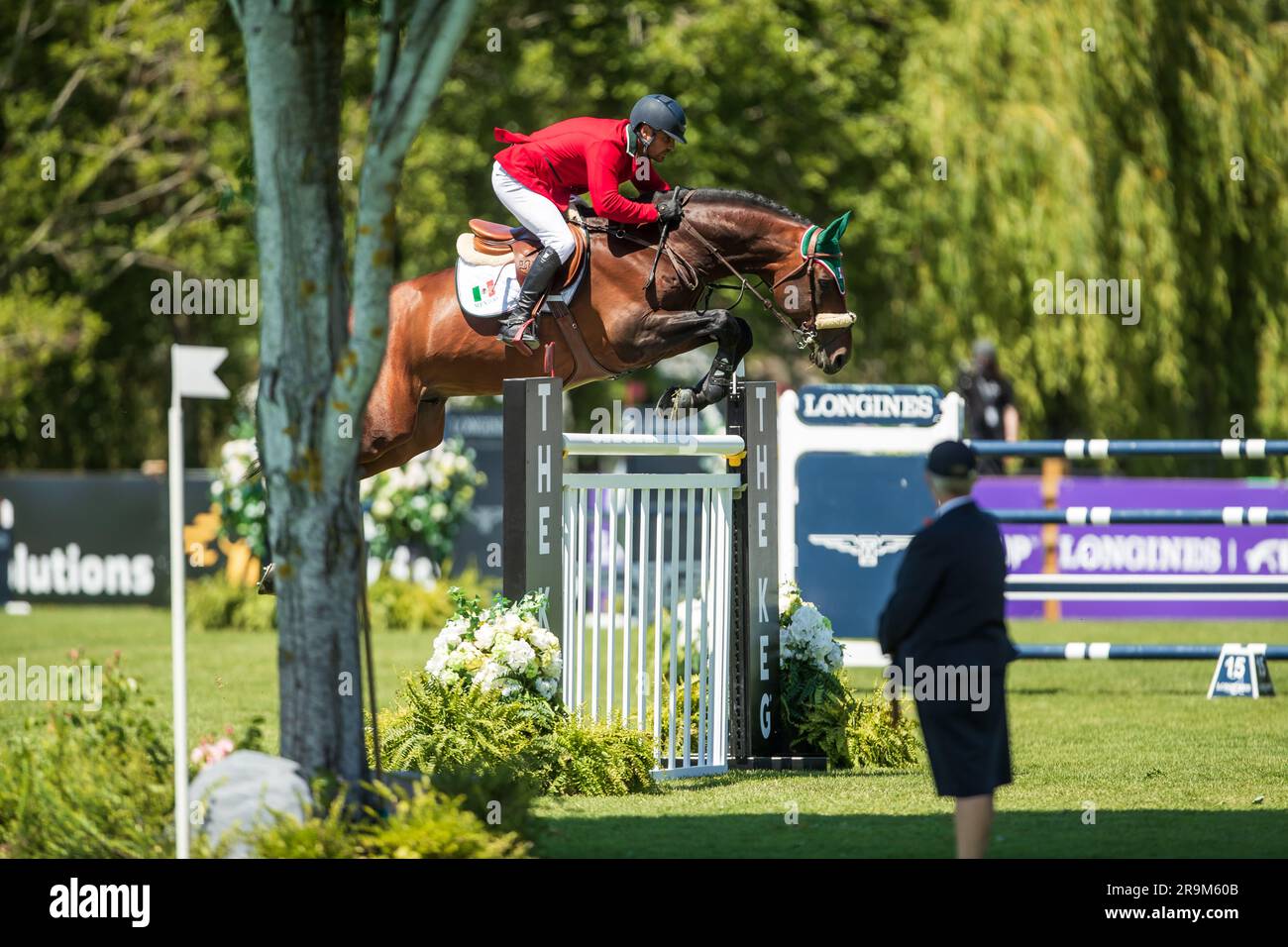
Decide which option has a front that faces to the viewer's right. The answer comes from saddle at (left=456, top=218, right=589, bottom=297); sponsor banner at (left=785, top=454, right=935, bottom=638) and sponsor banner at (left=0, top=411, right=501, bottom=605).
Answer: the saddle

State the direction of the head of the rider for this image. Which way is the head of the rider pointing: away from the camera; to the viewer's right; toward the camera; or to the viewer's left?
to the viewer's right

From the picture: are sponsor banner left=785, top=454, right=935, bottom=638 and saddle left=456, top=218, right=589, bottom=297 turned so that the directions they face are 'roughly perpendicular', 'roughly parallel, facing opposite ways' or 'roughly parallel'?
roughly perpendicular

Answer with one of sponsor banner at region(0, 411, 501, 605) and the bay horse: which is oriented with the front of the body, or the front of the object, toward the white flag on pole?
the sponsor banner

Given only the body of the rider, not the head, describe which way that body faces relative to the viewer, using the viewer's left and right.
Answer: facing to the right of the viewer

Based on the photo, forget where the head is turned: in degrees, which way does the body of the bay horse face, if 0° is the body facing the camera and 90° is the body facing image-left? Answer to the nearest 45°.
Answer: approximately 270°

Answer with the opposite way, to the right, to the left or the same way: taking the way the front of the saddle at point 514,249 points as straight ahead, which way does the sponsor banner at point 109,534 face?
to the right

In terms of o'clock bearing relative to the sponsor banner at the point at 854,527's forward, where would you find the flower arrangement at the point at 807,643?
The flower arrangement is roughly at 12 o'clock from the sponsor banner.

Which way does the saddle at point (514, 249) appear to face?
to the viewer's right

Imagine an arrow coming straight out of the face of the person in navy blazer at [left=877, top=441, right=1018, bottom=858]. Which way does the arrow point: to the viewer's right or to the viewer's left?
to the viewer's left

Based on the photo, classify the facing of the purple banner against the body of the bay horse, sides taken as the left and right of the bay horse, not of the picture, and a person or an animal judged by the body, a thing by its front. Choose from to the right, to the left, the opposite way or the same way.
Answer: to the right
